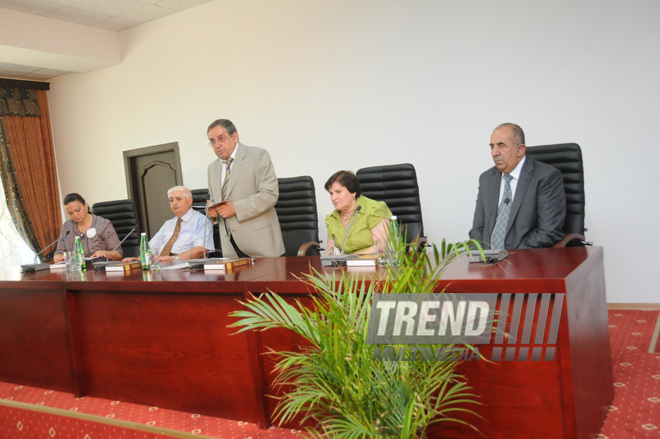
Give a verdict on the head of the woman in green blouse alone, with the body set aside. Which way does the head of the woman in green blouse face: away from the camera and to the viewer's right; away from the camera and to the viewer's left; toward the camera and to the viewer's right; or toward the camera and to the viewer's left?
toward the camera and to the viewer's left

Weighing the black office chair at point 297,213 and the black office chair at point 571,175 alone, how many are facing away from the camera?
0

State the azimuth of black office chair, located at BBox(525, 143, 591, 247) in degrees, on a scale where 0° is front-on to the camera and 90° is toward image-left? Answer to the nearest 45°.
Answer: approximately 45°

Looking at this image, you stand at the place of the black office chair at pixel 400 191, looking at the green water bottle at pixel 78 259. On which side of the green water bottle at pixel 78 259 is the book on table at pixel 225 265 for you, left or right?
left

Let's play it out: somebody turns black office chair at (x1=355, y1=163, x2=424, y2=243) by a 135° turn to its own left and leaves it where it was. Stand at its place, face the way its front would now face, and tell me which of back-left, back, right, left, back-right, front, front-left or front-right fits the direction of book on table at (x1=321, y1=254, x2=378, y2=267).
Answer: right

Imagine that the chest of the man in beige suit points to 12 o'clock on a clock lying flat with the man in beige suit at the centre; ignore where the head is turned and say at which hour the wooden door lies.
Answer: The wooden door is roughly at 4 o'clock from the man in beige suit.

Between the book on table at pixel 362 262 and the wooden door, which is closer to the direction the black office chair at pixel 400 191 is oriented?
the book on table

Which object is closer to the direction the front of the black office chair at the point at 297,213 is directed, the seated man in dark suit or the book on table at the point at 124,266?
the book on table

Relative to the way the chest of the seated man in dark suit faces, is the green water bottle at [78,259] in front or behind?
in front

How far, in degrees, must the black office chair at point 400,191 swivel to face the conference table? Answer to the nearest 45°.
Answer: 0° — it already faces it

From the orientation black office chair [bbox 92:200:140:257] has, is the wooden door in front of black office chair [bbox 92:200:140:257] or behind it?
behind
